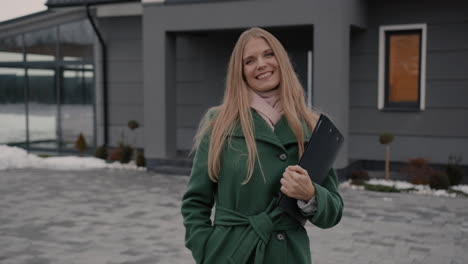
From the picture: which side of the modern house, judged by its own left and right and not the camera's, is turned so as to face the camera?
front

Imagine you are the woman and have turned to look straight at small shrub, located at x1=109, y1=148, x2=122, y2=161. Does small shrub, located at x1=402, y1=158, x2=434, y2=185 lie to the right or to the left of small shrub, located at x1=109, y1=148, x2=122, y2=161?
right

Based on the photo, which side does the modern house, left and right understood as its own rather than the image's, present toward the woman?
front
